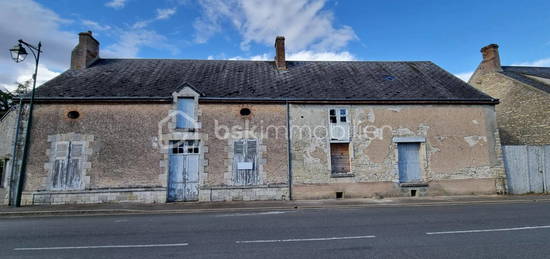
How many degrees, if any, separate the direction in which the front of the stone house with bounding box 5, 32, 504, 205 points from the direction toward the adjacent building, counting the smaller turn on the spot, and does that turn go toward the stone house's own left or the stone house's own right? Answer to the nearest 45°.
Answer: approximately 90° to the stone house's own left

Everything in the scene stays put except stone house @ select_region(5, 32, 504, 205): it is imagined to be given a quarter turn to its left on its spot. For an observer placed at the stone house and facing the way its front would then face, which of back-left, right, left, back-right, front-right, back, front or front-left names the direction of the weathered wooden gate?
front

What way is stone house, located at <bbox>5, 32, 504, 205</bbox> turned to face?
toward the camera

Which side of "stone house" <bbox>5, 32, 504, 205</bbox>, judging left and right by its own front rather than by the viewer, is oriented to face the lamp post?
right

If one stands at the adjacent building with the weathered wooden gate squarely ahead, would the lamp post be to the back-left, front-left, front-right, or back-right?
front-right
